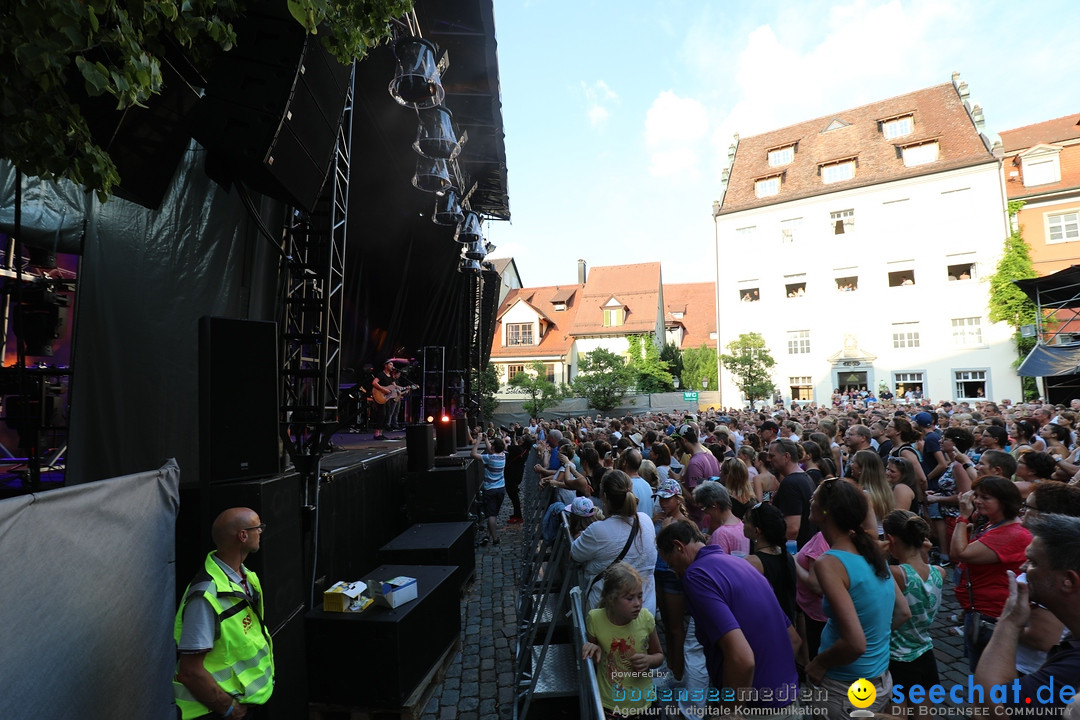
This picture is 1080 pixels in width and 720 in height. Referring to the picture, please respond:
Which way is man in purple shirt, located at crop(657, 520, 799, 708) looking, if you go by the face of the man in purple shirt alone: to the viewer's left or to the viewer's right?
to the viewer's left

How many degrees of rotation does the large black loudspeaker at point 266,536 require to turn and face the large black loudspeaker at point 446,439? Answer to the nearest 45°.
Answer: approximately 90° to its left

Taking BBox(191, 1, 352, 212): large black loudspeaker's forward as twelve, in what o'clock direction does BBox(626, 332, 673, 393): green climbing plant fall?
The green climbing plant is roughly at 9 o'clock from the large black loudspeaker.

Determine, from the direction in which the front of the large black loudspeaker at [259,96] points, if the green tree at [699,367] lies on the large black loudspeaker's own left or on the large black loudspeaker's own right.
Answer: on the large black loudspeaker's own left

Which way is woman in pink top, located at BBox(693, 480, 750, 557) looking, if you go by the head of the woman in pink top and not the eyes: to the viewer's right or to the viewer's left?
to the viewer's left

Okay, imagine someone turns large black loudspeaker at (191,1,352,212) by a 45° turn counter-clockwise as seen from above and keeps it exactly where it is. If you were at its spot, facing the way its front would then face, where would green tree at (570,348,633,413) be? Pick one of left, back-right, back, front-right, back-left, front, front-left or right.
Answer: front-left

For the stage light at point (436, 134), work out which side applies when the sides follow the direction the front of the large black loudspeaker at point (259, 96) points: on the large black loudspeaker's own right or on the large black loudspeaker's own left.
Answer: on the large black loudspeaker's own left

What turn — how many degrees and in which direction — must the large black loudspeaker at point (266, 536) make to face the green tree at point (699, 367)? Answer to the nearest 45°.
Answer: approximately 90° to its left

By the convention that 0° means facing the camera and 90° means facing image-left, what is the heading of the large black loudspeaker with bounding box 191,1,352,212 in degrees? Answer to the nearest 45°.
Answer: approximately 315°
